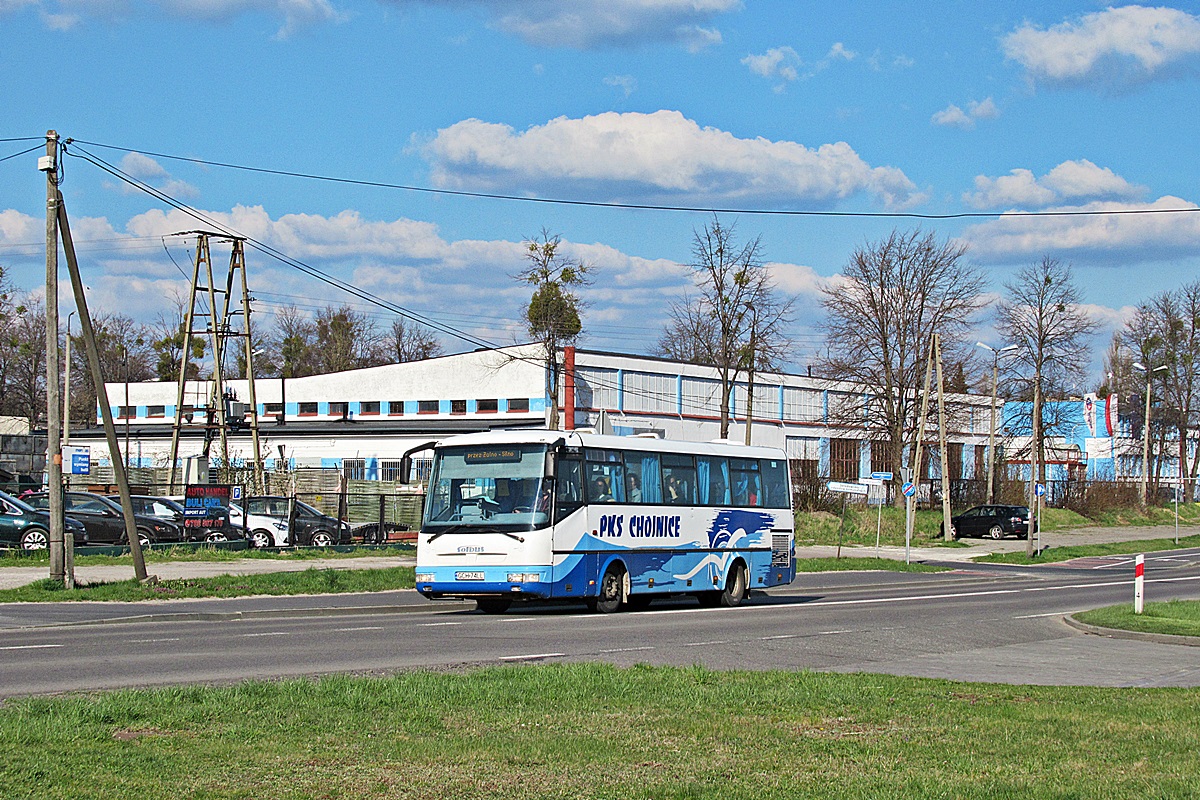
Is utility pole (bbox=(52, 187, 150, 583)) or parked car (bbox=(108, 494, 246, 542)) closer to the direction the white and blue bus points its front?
the utility pole

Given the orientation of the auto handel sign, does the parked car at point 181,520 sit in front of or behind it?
behind

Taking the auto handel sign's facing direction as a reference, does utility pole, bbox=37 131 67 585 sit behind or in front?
in front

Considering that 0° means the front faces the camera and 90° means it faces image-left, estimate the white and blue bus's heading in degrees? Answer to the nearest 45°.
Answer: approximately 45°

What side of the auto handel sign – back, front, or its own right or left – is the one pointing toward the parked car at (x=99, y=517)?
right

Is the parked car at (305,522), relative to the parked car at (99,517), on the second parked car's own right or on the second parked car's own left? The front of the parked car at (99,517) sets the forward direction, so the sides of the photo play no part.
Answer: on the second parked car's own left

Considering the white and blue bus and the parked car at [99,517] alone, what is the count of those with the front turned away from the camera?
0

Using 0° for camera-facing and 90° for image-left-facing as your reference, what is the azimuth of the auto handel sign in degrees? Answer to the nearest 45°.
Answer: approximately 0°
